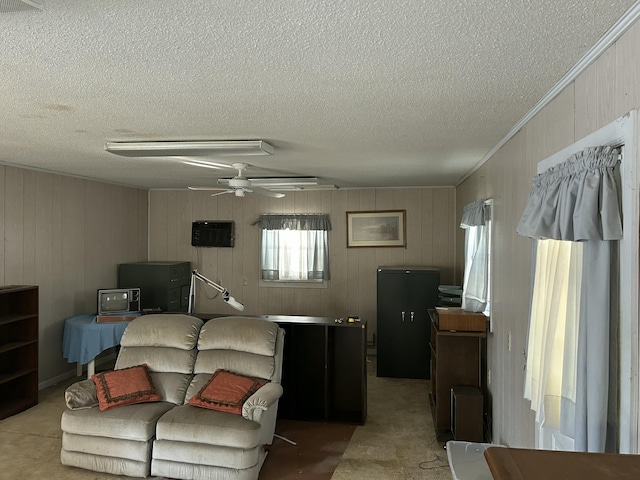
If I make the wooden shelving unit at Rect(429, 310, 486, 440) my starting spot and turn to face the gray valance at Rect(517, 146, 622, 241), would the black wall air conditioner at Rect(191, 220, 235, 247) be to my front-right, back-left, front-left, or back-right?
back-right

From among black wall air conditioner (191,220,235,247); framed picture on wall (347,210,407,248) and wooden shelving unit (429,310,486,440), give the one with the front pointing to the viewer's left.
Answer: the wooden shelving unit

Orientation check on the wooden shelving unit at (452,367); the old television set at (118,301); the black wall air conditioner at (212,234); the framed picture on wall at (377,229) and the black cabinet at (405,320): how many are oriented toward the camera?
4

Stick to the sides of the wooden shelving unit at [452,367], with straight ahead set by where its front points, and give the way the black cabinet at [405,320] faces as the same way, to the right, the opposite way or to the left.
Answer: to the left

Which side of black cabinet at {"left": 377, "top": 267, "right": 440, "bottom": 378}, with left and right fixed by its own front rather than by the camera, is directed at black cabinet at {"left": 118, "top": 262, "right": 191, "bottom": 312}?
right

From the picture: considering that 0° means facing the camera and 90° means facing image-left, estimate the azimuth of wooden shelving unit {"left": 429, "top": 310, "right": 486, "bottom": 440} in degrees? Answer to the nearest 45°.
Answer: approximately 90°

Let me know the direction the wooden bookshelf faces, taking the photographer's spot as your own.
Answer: facing the viewer and to the right of the viewer

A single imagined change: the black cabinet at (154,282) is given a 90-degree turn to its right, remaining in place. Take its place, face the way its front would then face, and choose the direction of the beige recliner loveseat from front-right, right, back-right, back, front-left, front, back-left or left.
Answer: front-left

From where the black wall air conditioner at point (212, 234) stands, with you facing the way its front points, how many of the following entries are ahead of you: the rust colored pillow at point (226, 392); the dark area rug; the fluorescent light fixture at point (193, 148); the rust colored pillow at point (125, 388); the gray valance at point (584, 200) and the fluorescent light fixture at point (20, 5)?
6

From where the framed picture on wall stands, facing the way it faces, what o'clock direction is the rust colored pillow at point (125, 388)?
The rust colored pillow is roughly at 1 o'clock from the framed picture on wall.

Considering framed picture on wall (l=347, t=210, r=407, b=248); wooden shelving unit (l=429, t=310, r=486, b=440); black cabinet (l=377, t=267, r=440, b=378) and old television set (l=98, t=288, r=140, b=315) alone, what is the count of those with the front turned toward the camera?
3

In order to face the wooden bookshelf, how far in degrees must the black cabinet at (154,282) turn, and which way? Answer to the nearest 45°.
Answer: approximately 90° to its right

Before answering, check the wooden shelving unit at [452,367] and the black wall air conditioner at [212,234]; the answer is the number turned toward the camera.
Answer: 1

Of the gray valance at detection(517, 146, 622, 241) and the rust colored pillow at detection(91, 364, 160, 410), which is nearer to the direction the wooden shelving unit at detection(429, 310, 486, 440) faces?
the rust colored pillow
